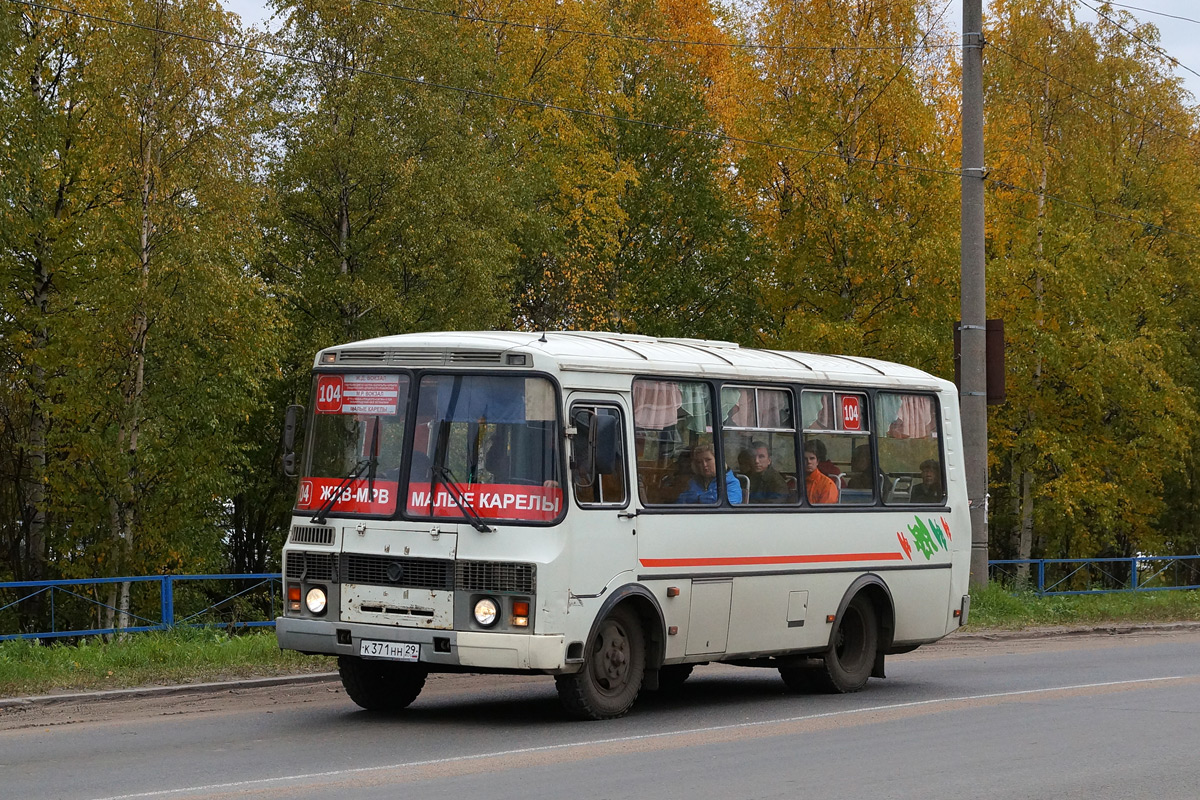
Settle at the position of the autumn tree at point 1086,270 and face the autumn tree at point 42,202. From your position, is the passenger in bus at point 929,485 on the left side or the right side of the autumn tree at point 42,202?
left

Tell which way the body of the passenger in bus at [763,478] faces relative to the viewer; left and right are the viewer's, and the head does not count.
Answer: facing the viewer and to the left of the viewer

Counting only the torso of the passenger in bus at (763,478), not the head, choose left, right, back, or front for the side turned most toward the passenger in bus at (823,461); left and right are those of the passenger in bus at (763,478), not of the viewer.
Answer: back

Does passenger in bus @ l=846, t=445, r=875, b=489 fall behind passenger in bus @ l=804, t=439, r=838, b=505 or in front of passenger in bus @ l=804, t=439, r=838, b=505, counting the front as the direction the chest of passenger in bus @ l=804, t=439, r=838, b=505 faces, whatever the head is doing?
behind

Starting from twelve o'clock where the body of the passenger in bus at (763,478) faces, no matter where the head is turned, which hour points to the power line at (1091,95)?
The power line is roughly at 5 o'clock from the passenger in bus.

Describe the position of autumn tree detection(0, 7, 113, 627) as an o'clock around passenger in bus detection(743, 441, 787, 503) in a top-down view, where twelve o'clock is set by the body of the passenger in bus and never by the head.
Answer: The autumn tree is roughly at 3 o'clock from the passenger in bus.

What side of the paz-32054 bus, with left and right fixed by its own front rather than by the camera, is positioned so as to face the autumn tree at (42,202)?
right

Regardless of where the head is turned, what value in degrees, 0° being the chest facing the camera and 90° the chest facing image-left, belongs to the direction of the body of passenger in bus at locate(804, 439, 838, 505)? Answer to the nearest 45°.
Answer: approximately 45°
